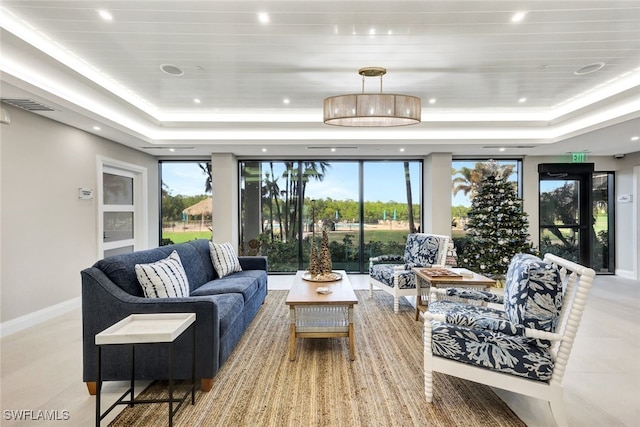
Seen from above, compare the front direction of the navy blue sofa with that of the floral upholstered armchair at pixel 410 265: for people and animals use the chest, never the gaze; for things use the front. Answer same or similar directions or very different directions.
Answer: very different directions

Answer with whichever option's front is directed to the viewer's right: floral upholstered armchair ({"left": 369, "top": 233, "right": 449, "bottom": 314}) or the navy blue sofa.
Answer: the navy blue sofa

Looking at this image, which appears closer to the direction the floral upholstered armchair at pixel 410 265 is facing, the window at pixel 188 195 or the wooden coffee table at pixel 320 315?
the wooden coffee table

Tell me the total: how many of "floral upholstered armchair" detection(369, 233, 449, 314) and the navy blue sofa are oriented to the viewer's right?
1

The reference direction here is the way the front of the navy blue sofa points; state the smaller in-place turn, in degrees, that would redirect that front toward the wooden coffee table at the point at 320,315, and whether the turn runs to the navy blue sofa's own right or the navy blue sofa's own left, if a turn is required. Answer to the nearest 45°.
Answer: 0° — it already faces it

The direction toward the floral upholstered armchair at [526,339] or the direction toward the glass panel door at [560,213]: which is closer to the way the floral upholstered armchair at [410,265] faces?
the floral upholstered armchair

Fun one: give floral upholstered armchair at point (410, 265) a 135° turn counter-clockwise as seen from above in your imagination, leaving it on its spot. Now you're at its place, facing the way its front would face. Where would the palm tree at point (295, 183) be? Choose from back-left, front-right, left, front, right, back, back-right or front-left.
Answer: back-left

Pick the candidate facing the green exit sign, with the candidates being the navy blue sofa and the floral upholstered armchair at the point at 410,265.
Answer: the navy blue sofa

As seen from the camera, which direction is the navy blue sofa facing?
to the viewer's right
